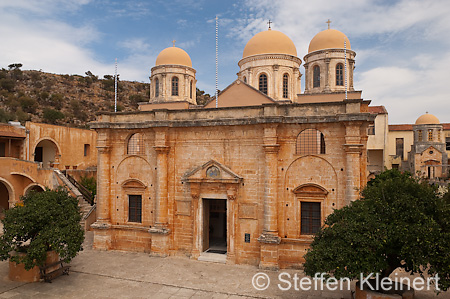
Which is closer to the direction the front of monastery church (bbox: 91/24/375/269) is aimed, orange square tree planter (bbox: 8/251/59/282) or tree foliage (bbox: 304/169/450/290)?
the tree foliage

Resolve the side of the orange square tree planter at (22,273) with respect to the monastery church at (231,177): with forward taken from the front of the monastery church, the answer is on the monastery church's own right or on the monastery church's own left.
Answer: on the monastery church's own right

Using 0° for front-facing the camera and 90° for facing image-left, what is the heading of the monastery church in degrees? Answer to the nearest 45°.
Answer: approximately 0°

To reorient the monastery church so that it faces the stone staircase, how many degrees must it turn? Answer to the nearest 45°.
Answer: approximately 135° to its right

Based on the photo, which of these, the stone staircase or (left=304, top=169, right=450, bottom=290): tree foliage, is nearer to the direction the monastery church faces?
the tree foliage

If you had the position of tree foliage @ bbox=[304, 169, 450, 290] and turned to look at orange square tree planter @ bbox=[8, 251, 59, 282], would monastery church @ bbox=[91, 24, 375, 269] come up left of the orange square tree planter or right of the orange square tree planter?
right
